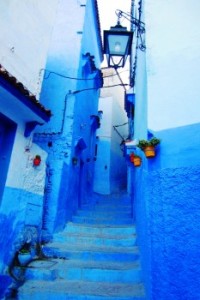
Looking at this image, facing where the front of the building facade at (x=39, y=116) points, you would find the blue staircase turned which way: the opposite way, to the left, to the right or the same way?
to the right

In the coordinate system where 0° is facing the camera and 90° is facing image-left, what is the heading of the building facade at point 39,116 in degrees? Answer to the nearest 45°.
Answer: approximately 270°

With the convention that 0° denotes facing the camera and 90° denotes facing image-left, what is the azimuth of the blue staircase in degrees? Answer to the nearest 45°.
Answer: approximately 0°

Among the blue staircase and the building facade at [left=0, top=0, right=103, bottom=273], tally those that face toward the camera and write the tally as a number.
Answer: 1
